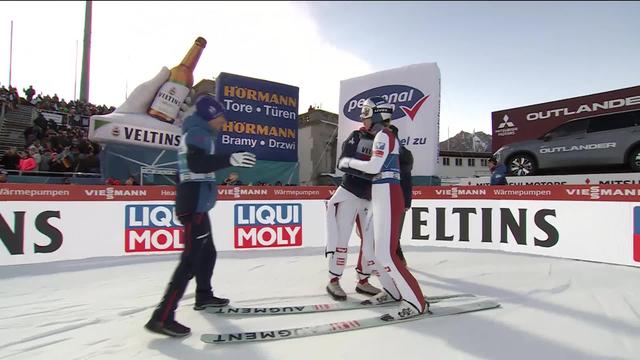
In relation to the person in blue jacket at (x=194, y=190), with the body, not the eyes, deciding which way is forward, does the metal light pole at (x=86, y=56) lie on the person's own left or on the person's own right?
on the person's own left

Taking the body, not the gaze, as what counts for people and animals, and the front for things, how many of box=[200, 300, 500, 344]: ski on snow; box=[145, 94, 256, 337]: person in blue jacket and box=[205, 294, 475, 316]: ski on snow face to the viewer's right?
1

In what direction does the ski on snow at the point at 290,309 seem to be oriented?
to the viewer's left

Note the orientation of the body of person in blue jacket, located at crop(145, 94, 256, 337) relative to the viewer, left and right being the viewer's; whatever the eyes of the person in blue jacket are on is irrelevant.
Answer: facing to the right of the viewer

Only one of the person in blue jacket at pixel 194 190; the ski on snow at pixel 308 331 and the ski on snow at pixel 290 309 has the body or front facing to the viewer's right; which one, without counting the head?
the person in blue jacket

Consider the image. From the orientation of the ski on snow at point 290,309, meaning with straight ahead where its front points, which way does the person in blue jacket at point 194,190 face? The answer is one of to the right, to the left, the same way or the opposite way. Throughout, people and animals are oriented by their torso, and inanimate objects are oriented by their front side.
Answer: the opposite way

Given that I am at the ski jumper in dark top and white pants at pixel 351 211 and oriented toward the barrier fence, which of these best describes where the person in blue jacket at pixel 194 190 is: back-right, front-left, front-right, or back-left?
back-left

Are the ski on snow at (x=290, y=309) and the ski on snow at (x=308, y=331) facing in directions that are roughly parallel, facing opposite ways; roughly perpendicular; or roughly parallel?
roughly parallel

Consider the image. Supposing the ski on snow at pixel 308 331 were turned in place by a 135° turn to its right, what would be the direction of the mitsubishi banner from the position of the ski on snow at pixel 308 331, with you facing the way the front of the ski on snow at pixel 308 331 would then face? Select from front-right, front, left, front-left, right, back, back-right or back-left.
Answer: front

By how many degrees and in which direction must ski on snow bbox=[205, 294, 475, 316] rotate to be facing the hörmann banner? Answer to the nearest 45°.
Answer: approximately 90° to its right

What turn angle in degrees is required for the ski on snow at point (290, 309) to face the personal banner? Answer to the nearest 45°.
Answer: approximately 90° to its right

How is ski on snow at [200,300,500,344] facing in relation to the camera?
to the viewer's left

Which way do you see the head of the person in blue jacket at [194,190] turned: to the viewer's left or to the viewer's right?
to the viewer's right
